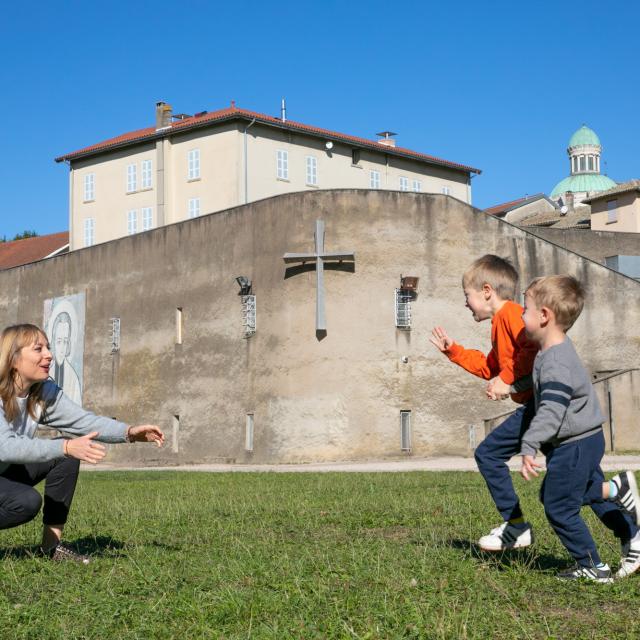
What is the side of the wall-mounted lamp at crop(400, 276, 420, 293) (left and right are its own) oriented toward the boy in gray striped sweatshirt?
front

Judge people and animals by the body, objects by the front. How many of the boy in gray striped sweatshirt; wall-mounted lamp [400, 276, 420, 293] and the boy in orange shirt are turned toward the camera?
1

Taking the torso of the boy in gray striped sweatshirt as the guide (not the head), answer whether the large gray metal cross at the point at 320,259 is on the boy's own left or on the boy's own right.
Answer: on the boy's own right

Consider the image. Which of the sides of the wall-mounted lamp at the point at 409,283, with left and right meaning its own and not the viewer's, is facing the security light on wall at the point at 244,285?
right

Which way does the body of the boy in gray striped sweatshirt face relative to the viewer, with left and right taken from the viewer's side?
facing to the left of the viewer

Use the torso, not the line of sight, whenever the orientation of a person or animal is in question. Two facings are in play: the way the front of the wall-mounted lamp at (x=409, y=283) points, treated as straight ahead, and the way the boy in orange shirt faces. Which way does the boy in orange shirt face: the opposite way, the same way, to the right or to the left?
to the right

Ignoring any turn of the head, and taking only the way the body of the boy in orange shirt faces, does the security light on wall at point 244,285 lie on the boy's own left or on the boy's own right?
on the boy's own right

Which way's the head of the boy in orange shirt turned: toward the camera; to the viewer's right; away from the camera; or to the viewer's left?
to the viewer's left

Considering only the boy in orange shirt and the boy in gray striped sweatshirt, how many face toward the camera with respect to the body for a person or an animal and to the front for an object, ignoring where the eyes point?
0

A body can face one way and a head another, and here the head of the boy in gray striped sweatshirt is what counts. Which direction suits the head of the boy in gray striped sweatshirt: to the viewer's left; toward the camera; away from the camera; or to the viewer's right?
to the viewer's left

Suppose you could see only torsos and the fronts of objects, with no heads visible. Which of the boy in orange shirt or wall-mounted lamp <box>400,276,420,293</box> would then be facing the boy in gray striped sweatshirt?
the wall-mounted lamp

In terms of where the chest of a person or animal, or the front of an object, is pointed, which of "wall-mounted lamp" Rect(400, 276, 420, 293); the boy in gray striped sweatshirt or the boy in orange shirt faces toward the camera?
the wall-mounted lamp

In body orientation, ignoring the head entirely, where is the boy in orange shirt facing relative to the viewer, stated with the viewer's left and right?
facing to the left of the viewer
